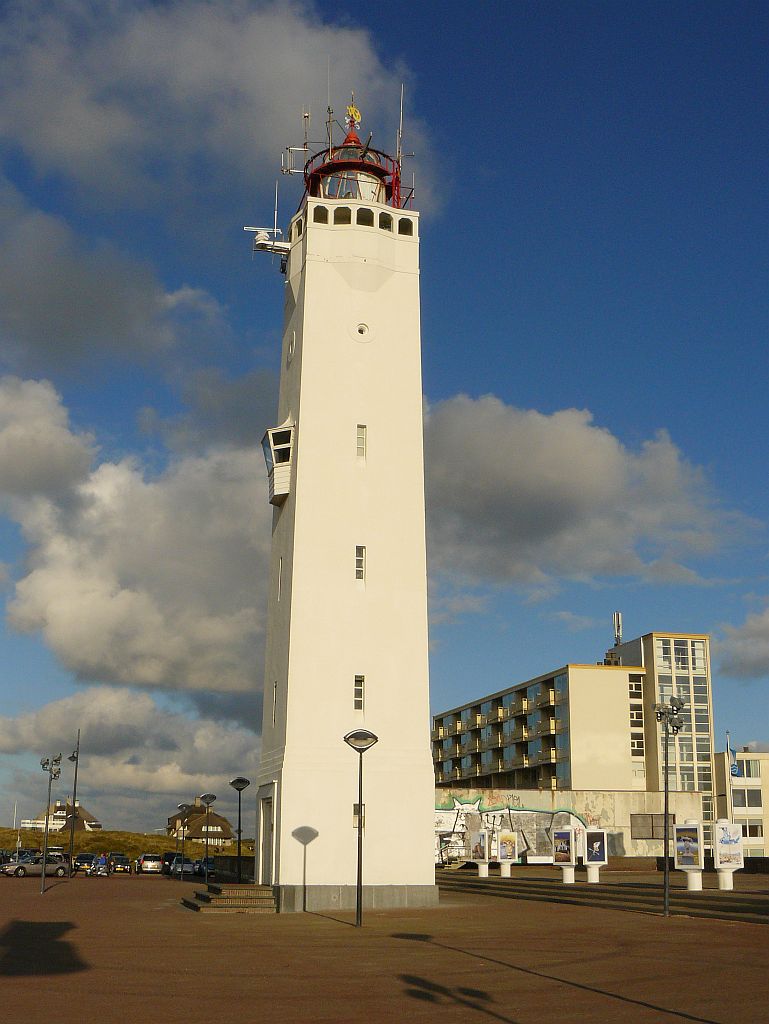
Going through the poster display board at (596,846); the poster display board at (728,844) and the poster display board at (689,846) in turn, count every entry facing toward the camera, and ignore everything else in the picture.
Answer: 3

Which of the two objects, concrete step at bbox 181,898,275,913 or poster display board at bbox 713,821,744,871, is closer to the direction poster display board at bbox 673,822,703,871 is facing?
the concrete step

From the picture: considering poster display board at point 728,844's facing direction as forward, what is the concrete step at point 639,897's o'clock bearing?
The concrete step is roughly at 1 o'clock from the poster display board.

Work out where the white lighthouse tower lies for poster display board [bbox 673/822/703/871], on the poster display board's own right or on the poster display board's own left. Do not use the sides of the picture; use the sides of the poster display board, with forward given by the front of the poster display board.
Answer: on the poster display board's own right

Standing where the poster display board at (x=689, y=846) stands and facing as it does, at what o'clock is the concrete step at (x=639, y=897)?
The concrete step is roughly at 1 o'clock from the poster display board.

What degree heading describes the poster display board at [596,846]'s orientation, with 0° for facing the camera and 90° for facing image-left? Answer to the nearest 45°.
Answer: approximately 0°

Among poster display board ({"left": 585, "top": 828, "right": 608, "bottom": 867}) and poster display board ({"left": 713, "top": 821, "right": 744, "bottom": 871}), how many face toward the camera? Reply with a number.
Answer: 2

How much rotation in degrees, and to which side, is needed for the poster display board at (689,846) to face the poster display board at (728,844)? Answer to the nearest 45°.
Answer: approximately 135° to its left

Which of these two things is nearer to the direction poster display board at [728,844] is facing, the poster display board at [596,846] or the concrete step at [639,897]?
the concrete step

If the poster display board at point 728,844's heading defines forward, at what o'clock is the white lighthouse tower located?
The white lighthouse tower is roughly at 2 o'clock from the poster display board.

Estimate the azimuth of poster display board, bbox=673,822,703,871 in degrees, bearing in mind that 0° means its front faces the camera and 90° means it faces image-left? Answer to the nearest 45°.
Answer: approximately 0°

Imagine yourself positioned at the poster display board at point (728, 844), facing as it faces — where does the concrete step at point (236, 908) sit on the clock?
The concrete step is roughly at 2 o'clock from the poster display board.

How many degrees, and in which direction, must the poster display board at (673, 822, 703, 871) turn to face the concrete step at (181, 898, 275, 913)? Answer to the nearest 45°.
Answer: approximately 45° to its right
